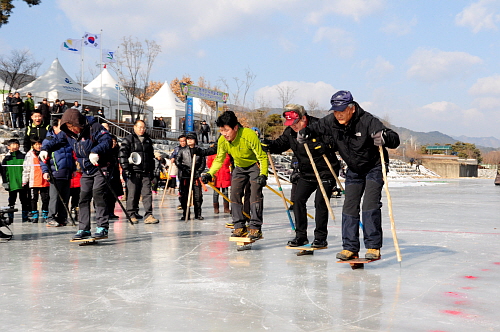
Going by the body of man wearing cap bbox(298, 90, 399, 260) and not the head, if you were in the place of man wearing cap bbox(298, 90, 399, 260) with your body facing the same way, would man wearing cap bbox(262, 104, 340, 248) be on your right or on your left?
on your right

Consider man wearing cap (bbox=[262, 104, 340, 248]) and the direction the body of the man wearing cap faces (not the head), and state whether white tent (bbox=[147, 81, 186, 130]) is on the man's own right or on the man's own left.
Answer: on the man's own right

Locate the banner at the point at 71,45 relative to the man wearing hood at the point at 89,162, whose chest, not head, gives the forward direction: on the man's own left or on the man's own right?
on the man's own right

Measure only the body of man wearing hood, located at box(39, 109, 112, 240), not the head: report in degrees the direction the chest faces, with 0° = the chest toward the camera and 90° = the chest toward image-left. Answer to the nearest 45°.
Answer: approximately 45°

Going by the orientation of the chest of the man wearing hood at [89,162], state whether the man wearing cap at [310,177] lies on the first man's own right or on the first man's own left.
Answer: on the first man's own left

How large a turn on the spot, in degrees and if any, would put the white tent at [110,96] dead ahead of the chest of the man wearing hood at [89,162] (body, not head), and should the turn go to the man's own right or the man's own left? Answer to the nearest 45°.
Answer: approximately 135° to the man's own right
